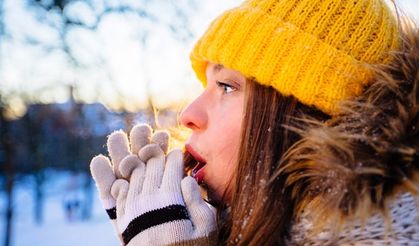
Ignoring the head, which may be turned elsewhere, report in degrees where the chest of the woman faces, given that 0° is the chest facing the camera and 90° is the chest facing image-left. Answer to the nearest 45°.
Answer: approximately 90°

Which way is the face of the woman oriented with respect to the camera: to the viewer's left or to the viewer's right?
to the viewer's left
